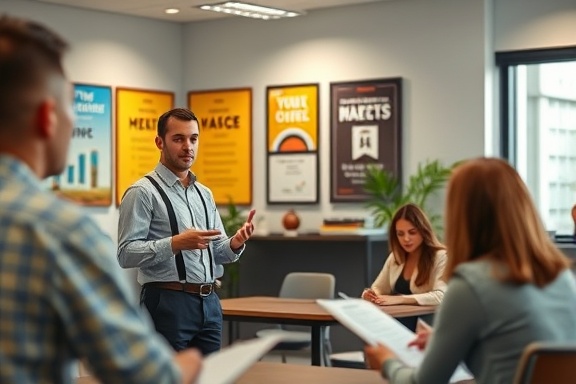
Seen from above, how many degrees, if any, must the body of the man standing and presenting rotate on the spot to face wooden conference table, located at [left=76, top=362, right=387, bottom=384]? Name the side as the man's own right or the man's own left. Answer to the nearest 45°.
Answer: approximately 45° to the man's own right

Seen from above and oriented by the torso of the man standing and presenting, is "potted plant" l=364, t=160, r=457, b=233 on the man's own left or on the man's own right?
on the man's own left

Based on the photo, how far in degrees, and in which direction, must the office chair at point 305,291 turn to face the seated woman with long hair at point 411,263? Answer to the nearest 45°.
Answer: approximately 90° to its left

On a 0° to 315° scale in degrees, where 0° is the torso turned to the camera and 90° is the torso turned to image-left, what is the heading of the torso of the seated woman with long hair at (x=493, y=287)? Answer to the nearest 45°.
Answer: approximately 135°

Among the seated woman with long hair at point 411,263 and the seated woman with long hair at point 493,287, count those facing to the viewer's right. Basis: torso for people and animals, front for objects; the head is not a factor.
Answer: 0

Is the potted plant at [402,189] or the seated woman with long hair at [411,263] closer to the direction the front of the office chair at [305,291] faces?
the seated woman with long hair

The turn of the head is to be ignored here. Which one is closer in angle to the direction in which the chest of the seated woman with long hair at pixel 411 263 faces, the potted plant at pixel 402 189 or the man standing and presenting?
the man standing and presenting

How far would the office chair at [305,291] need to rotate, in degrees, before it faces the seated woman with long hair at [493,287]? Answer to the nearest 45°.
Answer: approximately 45° to its left

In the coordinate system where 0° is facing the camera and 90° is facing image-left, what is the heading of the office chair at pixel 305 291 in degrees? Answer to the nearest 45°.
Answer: approximately 45°

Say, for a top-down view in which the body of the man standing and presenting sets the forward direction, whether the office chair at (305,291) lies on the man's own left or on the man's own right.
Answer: on the man's own left

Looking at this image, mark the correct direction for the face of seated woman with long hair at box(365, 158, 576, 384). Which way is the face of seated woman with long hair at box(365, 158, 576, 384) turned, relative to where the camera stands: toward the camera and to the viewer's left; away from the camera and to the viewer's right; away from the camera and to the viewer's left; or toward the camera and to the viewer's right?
away from the camera and to the viewer's left

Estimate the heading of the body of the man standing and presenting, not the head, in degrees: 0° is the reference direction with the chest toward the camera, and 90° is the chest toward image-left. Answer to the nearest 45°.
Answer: approximately 315°

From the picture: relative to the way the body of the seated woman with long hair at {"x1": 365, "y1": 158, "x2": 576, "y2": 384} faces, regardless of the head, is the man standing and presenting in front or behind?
in front
